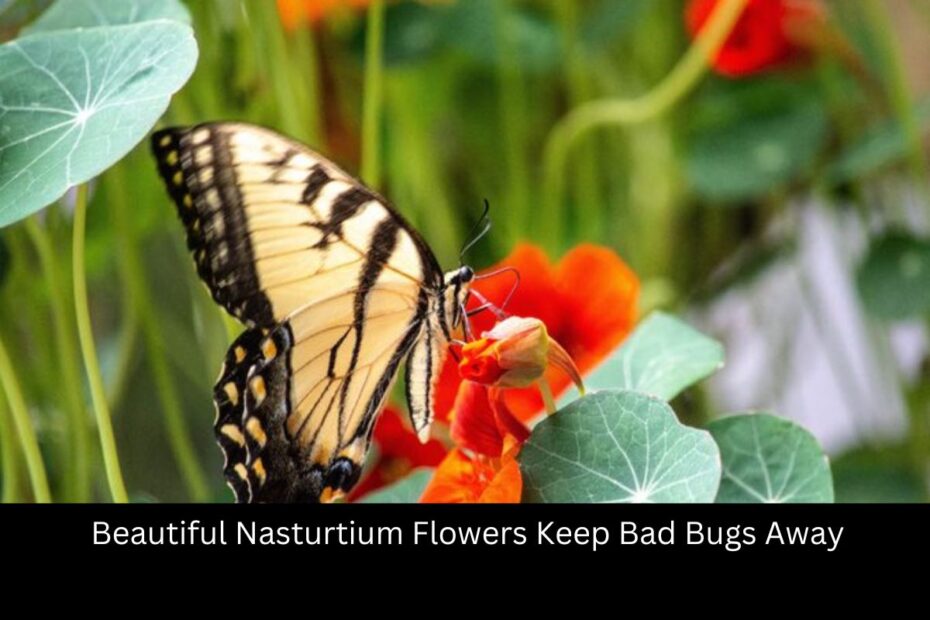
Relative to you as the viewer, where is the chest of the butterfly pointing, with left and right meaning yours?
facing to the right of the viewer

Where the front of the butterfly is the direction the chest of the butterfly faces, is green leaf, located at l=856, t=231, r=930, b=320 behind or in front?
in front

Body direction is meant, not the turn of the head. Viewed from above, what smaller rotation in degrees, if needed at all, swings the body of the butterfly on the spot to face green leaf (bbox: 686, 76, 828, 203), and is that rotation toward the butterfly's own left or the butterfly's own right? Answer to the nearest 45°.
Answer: approximately 45° to the butterfly's own left

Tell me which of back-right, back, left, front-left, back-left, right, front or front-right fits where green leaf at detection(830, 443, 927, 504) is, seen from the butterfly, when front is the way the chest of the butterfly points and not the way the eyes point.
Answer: front-left
